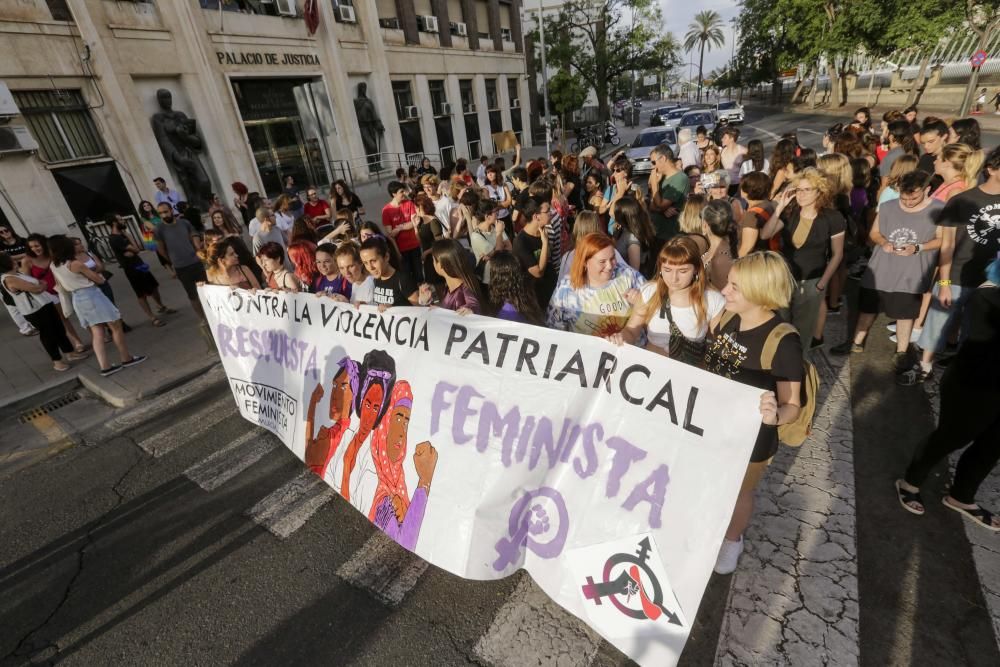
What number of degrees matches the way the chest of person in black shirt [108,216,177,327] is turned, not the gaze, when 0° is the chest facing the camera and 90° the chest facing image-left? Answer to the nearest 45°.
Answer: approximately 315°

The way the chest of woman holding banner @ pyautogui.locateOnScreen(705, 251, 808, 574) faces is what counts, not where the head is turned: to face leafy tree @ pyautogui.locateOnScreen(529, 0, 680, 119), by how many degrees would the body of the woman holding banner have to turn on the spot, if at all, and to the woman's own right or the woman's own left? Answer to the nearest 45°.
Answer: approximately 135° to the woman's own right

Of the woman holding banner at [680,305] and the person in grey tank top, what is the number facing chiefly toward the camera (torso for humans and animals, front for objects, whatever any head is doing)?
2

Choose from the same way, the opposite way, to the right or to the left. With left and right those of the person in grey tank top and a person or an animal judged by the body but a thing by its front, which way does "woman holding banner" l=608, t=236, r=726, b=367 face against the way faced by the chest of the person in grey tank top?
the same way

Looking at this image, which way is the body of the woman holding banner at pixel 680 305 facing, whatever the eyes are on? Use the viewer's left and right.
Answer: facing the viewer

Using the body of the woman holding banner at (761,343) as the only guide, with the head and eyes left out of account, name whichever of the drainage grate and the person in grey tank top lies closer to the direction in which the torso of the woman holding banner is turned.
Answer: the drainage grate

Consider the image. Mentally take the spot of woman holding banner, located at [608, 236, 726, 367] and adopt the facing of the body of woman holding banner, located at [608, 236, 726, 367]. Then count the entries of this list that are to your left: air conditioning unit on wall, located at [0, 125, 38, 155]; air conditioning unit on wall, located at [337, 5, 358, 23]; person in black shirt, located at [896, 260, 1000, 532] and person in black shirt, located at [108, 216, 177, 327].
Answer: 1

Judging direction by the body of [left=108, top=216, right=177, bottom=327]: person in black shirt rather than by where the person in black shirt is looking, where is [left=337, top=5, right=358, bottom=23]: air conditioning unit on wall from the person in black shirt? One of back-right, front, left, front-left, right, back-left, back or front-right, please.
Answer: left

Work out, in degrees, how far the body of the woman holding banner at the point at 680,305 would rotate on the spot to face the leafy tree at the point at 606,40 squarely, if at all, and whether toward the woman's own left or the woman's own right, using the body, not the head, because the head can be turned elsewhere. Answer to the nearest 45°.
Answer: approximately 180°

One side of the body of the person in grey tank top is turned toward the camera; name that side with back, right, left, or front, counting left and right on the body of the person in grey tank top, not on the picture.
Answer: front

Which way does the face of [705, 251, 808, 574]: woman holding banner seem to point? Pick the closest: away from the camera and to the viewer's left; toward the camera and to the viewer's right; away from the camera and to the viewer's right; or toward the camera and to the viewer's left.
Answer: toward the camera and to the viewer's left

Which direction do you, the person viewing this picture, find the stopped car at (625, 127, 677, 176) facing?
facing the viewer and to the left of the viewer
